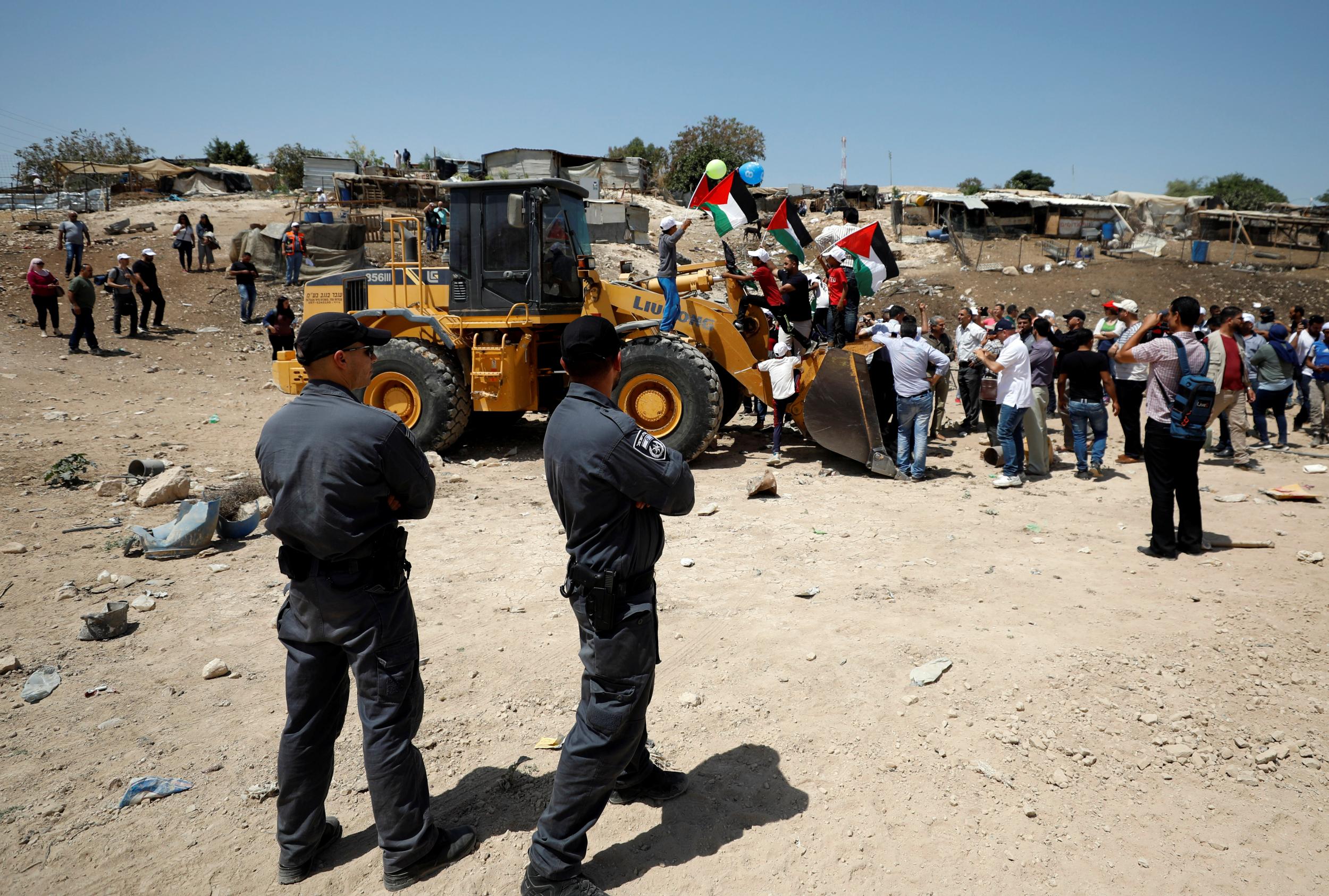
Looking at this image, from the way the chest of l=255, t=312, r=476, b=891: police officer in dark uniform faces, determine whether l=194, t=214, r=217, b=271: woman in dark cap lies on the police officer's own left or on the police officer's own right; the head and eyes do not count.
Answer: on the police officer's own left

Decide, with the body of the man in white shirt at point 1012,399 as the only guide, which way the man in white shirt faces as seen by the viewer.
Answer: to the viewer's left

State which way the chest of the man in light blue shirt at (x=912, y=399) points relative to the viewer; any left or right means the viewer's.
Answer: facing away from the viewer

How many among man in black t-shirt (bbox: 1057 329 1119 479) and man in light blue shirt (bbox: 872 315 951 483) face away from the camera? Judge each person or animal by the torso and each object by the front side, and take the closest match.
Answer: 2

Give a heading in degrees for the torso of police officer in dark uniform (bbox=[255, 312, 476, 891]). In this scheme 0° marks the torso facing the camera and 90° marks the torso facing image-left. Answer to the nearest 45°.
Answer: approximately 225°

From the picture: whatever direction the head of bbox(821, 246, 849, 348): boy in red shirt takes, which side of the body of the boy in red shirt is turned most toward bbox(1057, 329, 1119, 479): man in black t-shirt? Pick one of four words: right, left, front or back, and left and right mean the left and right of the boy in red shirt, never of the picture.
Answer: left

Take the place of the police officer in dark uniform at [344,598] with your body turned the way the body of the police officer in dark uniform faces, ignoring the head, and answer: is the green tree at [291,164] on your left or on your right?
on your left

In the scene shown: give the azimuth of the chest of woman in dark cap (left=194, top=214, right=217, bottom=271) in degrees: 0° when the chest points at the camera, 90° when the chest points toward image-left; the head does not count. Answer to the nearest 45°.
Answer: approximately 0°
